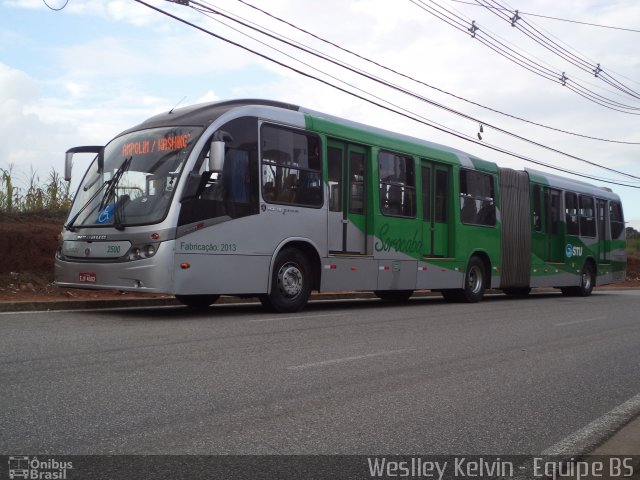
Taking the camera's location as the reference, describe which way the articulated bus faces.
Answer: facing the viewer and to the left of the viewer
